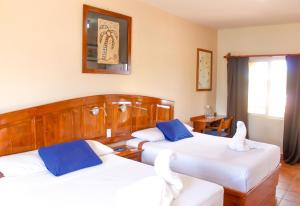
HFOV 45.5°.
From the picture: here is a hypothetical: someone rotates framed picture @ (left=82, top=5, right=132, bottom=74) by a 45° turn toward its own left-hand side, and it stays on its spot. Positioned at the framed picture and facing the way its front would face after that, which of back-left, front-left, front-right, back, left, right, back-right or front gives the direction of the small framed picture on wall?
front-left

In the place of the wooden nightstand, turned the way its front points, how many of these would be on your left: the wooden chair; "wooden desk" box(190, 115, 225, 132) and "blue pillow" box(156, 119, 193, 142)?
3

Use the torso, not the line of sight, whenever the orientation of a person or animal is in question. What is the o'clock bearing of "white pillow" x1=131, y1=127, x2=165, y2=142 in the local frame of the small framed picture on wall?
The white pillow is roughly at 2 o'clock from the small framed picture on wall.

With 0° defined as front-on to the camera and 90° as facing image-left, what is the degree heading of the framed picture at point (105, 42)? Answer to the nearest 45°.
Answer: approximately 315°

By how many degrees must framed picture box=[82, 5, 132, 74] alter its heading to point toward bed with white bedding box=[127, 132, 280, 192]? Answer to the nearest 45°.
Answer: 0° — it already faces it

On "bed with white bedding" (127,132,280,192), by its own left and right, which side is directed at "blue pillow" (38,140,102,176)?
right

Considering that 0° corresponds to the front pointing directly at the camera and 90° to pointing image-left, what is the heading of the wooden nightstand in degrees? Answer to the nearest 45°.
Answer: approximately 315°
